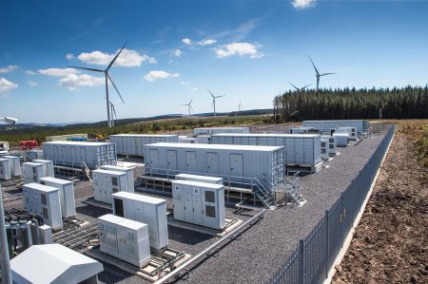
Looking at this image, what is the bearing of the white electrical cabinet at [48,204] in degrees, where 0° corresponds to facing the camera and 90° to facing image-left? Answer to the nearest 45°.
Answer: approximately 45°

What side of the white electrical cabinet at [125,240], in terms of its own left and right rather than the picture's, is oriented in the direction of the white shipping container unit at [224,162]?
back

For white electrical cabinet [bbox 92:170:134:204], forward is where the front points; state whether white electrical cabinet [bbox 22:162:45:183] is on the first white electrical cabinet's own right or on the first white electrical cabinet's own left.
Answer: on the first white electrical cabinet's own right

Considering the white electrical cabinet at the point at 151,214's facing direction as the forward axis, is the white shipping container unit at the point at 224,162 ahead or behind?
behind

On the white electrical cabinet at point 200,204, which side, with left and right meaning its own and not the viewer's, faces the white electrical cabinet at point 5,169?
right

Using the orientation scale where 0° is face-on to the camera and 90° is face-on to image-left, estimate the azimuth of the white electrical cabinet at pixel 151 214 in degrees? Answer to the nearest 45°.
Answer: approximately 45°

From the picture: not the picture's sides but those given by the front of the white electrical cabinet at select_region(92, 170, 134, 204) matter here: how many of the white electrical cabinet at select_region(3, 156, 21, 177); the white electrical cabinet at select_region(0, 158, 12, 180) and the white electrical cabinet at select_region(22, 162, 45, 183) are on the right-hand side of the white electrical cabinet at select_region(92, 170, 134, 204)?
3

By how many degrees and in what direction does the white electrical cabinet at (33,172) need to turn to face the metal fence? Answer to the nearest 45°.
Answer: approximately 45° to its left
